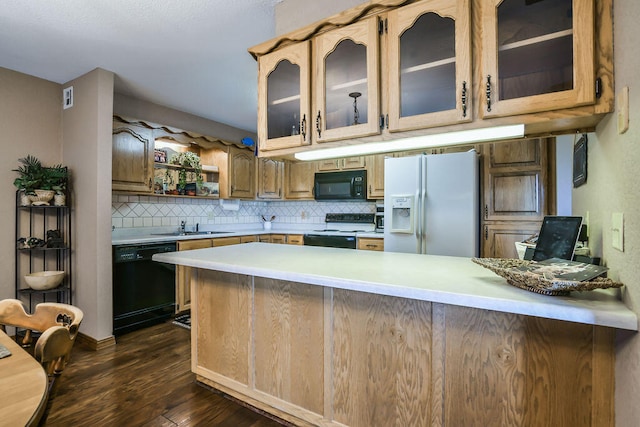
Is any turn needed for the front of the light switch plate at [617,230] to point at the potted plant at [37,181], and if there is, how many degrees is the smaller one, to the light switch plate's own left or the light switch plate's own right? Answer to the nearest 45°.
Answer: approximately 45° to the light switch plate's own right

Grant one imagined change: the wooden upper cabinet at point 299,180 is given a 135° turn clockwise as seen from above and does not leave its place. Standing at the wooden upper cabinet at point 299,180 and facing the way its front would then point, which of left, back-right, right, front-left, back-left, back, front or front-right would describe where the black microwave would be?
back

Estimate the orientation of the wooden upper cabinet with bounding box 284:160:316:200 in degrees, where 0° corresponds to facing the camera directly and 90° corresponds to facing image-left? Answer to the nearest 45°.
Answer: approximately 0°

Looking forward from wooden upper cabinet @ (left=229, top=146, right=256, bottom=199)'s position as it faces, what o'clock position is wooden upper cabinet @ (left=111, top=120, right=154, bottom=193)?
wooden upper cabinet @ (left=111, top=120, right=154, bottom=193) is roughly at 3 o'clock from wooden upper cabinet @ (left=229, top=146, right=256, bottom=199).

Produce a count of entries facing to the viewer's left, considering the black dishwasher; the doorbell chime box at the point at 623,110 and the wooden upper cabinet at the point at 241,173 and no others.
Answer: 1

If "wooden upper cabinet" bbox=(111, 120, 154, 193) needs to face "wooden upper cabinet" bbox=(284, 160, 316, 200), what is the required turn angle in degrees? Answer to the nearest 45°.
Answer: approximately 45° to its left

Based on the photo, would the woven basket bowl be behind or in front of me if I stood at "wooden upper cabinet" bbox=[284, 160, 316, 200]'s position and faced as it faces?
in front

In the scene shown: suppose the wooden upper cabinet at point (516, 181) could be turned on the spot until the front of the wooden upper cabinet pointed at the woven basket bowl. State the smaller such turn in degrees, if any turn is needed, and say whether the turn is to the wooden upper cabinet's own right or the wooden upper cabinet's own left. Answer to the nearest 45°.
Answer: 0° — it already faces it

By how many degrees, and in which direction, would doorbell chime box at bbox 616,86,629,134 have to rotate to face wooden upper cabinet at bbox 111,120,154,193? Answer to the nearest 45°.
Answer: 0° — it already faces it

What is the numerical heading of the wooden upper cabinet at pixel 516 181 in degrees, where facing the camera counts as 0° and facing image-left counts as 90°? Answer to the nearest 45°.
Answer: approximately 0°

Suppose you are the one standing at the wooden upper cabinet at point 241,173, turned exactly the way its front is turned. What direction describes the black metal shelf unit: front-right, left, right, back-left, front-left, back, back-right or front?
right

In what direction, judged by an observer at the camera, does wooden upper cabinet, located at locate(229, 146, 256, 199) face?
facing the viewer and to the right of the viewer

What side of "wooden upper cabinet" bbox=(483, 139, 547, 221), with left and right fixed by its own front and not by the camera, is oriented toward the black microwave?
right

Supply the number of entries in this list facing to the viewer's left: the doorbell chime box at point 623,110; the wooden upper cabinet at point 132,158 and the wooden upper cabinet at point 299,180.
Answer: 1

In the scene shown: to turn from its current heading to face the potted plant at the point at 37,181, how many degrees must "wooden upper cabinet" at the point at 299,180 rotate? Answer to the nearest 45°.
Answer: approximately 45° to its right

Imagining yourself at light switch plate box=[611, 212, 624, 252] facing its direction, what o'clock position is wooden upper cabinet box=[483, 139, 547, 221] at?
The wooden upper cabinet is roughly at 4 o'clock from the light switch plate.
